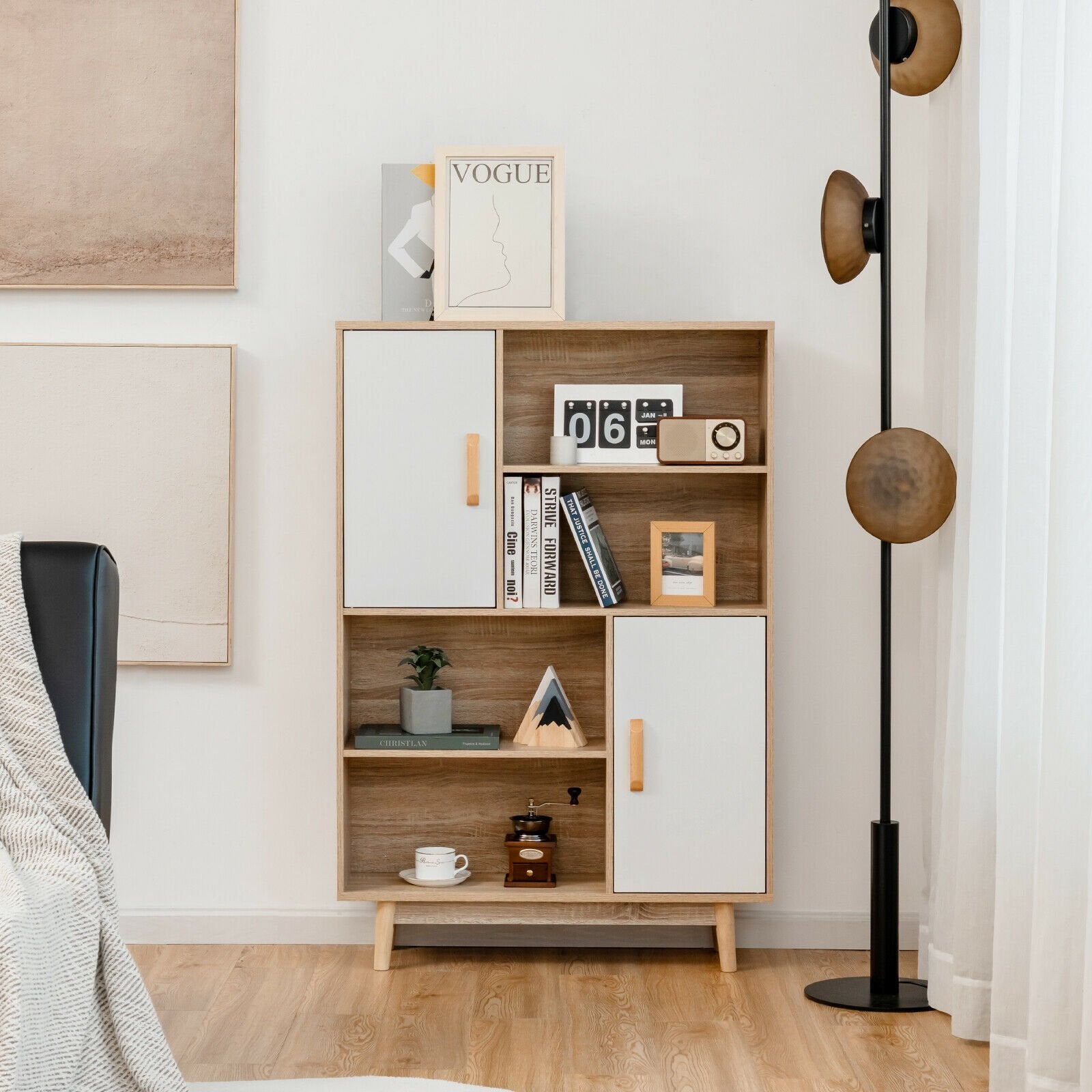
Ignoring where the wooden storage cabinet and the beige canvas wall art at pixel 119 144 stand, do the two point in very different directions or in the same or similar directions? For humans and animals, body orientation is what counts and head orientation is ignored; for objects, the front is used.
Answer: same or similar directions

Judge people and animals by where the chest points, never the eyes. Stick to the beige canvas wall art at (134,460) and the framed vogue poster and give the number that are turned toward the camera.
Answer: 2

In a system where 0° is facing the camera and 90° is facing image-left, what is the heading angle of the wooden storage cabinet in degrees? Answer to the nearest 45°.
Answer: approximately 0°

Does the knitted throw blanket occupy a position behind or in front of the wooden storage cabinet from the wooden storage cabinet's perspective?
in front

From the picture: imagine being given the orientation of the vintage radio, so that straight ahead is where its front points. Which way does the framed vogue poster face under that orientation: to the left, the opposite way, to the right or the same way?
the same way

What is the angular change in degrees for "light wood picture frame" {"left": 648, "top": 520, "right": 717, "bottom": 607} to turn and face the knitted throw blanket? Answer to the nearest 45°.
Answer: approximately 45° to its right

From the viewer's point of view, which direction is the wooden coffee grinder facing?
toward the camera

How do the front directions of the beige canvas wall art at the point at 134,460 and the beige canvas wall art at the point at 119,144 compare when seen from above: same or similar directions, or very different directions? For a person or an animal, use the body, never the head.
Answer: same or similar directions

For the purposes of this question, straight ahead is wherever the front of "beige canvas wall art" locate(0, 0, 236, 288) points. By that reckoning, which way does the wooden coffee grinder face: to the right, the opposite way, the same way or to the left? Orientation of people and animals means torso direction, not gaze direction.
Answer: the same way

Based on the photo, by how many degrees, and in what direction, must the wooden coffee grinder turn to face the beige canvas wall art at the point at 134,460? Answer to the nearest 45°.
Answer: approximately 90° to its right

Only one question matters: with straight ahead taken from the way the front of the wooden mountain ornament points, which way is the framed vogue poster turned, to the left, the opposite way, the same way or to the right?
the same way

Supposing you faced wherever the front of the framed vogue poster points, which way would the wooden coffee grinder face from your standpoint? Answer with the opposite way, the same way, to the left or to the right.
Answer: the same way

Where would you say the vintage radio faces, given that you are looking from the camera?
facing the viewer

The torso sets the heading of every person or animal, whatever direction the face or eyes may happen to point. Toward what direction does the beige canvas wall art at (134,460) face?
toward the camera
